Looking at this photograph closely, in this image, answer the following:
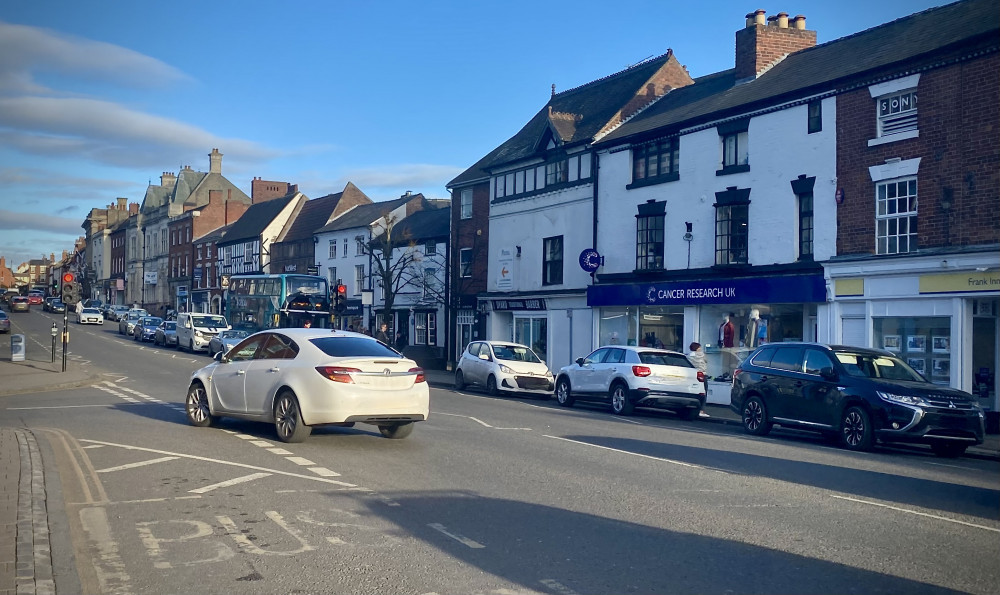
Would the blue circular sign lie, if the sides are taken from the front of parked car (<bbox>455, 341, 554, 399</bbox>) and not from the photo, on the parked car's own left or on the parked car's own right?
on the parked car's own left

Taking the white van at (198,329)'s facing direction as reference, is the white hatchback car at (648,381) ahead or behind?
ahead

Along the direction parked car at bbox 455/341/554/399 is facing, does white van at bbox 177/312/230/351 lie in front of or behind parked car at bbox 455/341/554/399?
behind

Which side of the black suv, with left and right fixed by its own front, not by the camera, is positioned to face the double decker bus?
back

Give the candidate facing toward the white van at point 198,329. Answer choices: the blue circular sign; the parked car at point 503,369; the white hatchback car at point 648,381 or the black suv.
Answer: the white hatchback car

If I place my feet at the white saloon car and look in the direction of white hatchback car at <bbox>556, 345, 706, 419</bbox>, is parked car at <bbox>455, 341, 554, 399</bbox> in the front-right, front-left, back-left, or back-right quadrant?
front-left

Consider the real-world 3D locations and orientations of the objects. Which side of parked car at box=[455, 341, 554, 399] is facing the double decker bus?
back

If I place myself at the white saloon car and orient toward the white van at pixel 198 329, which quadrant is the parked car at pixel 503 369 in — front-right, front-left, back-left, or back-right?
front-right

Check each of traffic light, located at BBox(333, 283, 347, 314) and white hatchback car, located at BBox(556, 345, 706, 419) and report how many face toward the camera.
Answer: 1

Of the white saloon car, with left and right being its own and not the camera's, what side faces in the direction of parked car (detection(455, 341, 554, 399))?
right

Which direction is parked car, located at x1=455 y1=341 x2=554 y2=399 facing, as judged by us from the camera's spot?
facing the viewer and to the right of the viewer

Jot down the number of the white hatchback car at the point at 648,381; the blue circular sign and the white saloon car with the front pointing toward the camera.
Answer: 1

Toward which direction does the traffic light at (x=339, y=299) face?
toward the camera

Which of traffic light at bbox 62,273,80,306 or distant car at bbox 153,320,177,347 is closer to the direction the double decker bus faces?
the traffic light

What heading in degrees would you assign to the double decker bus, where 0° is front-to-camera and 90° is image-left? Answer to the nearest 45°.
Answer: approximately 315°

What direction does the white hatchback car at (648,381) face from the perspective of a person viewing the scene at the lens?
facing away from the viewer and to the left of the viewer

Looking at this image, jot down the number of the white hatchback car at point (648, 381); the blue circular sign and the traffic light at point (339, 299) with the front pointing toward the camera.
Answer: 2

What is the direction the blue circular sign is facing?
toward the camera
